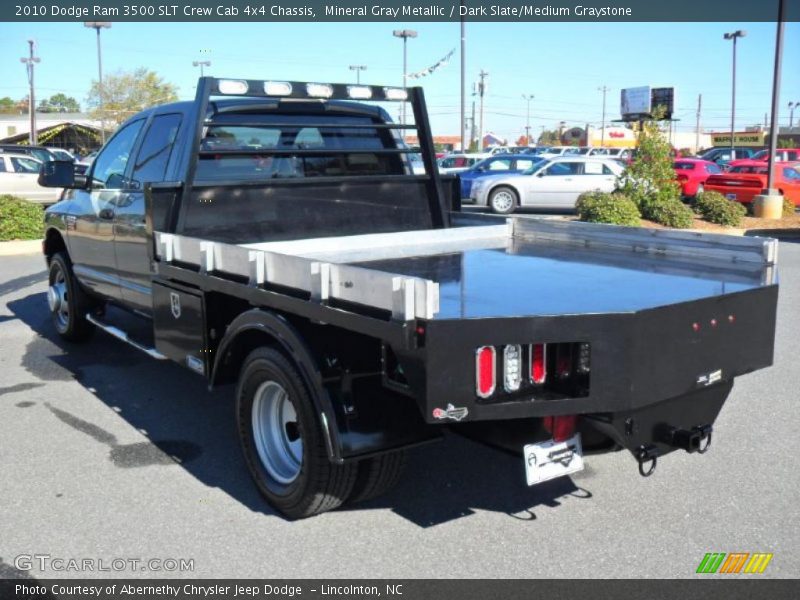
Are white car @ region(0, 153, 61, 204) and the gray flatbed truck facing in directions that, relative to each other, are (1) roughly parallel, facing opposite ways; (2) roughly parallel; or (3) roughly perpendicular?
roughly perpendicular

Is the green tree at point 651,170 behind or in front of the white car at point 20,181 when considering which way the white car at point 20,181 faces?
in front

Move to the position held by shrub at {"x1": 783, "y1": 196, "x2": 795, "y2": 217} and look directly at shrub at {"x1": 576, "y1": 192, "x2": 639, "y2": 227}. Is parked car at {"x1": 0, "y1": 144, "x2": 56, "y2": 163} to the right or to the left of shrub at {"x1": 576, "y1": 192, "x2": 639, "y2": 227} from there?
right

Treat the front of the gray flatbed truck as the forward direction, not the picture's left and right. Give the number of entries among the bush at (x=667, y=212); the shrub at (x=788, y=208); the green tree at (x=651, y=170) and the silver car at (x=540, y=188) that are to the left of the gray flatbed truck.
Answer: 0

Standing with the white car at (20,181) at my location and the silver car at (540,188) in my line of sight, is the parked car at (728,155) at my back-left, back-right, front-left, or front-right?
front-left

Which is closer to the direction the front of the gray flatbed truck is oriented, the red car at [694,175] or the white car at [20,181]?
the white car

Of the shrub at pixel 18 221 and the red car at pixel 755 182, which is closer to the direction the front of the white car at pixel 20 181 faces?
the red car

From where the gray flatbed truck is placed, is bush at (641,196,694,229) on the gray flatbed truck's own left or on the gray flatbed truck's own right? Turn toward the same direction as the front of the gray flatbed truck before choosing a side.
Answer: on the gray flatbed truck's own right

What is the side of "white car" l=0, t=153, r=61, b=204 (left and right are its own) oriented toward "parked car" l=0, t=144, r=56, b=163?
left

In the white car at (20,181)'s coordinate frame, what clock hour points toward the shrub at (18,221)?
The shrub is roughly at 3 o'clock from the white car.

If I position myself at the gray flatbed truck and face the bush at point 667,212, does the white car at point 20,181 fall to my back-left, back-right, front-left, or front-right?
front-left

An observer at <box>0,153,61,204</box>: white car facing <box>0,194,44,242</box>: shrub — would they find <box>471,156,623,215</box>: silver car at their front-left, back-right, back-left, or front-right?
front-left

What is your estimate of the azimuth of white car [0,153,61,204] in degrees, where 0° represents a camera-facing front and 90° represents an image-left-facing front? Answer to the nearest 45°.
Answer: approximately 270°

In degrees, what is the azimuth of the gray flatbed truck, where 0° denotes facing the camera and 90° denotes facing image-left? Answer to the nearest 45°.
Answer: approximately 135°

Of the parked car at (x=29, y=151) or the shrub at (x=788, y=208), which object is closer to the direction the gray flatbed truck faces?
the parked car

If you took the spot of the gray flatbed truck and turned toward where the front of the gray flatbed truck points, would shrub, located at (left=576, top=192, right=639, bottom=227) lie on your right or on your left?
on your right
